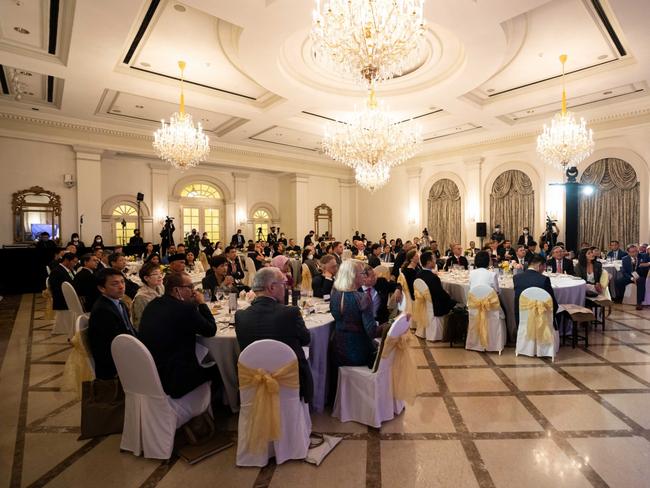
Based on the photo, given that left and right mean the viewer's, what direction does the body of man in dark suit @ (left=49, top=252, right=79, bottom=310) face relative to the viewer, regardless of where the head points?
facing to the right of the viewer

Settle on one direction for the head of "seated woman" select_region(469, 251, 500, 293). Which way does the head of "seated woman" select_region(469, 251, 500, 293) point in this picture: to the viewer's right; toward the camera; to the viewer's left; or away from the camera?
away from the camera

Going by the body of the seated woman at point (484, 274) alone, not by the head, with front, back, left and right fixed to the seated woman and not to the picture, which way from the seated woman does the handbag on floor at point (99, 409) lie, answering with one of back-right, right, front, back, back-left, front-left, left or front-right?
back-left

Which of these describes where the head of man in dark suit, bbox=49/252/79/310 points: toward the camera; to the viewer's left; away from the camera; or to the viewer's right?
to the viewer's right

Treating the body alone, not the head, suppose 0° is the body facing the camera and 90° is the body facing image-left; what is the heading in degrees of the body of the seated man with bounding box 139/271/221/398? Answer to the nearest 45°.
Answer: approximately 225°

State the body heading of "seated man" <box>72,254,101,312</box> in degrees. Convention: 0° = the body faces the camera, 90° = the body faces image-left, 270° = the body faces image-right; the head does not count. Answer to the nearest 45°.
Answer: approximately 270°

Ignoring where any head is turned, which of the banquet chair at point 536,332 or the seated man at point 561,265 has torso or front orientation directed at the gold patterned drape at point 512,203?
the banquet chair

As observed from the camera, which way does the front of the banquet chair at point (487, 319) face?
facing away from the viewer

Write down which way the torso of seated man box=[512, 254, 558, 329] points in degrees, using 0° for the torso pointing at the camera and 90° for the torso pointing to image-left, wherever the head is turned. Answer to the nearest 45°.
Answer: approximately 180°

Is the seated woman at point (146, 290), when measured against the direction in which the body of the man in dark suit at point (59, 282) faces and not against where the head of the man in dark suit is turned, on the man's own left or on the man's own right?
on the man's own right

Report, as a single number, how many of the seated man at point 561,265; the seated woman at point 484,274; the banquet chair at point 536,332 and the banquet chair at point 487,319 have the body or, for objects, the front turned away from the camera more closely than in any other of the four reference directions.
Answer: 3

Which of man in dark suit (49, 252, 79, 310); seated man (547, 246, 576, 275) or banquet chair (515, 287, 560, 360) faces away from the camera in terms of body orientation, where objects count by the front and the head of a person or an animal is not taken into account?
the banquet chair

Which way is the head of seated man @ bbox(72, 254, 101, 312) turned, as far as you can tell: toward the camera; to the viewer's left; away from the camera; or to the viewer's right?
to the viewer's right

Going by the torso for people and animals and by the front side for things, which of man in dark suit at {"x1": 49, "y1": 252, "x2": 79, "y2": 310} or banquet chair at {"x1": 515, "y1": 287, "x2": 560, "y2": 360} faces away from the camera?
the banquet chair

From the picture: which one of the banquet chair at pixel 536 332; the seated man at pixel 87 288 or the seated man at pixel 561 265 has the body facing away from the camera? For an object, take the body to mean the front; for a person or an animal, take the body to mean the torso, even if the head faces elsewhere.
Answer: the banquet chair
